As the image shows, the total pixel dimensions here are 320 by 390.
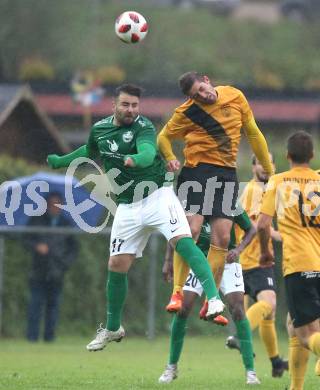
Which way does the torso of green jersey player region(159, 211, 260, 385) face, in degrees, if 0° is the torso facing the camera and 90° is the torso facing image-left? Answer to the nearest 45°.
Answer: approximately 0°

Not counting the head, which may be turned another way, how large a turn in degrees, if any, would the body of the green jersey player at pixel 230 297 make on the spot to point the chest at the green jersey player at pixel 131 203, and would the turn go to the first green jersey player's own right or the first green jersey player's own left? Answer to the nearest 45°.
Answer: approximately 45° to the first green jersey player's own right
